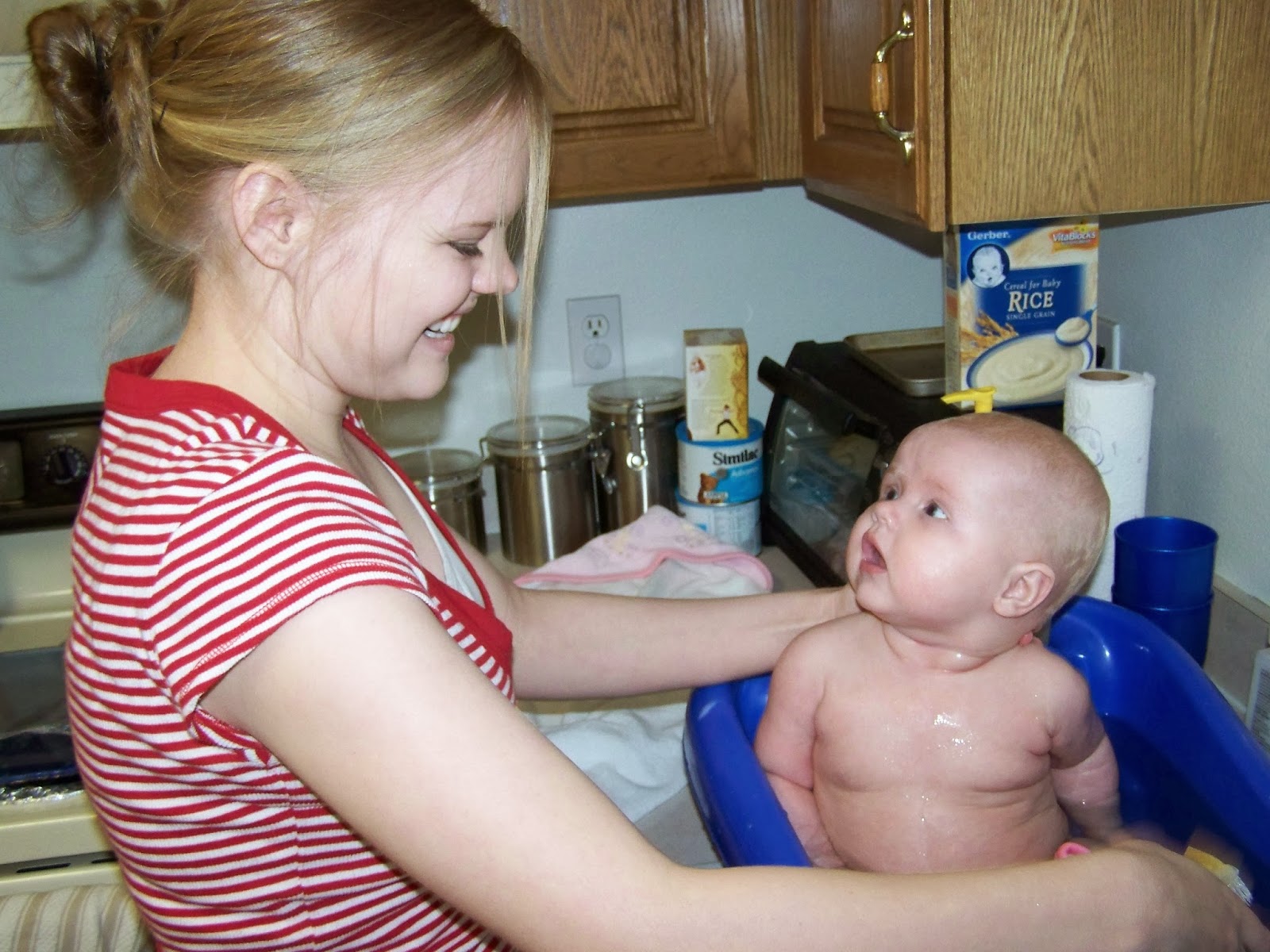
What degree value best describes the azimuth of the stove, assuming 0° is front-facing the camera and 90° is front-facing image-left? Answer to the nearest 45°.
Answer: approximately 0°

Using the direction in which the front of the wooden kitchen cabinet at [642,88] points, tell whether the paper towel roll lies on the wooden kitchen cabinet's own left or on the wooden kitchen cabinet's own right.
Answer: on the wooden kitchen cabinet's own left

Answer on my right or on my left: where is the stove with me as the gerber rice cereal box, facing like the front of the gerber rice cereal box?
on my right

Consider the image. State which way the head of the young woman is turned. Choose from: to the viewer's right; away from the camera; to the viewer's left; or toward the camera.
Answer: to the viewer's right

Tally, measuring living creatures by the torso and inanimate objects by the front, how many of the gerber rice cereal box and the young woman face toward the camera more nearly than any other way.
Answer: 1

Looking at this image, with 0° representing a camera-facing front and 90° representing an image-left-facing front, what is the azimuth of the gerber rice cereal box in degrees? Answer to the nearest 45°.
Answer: approximately 0°

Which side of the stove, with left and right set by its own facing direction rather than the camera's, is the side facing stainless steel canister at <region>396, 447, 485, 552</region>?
left
